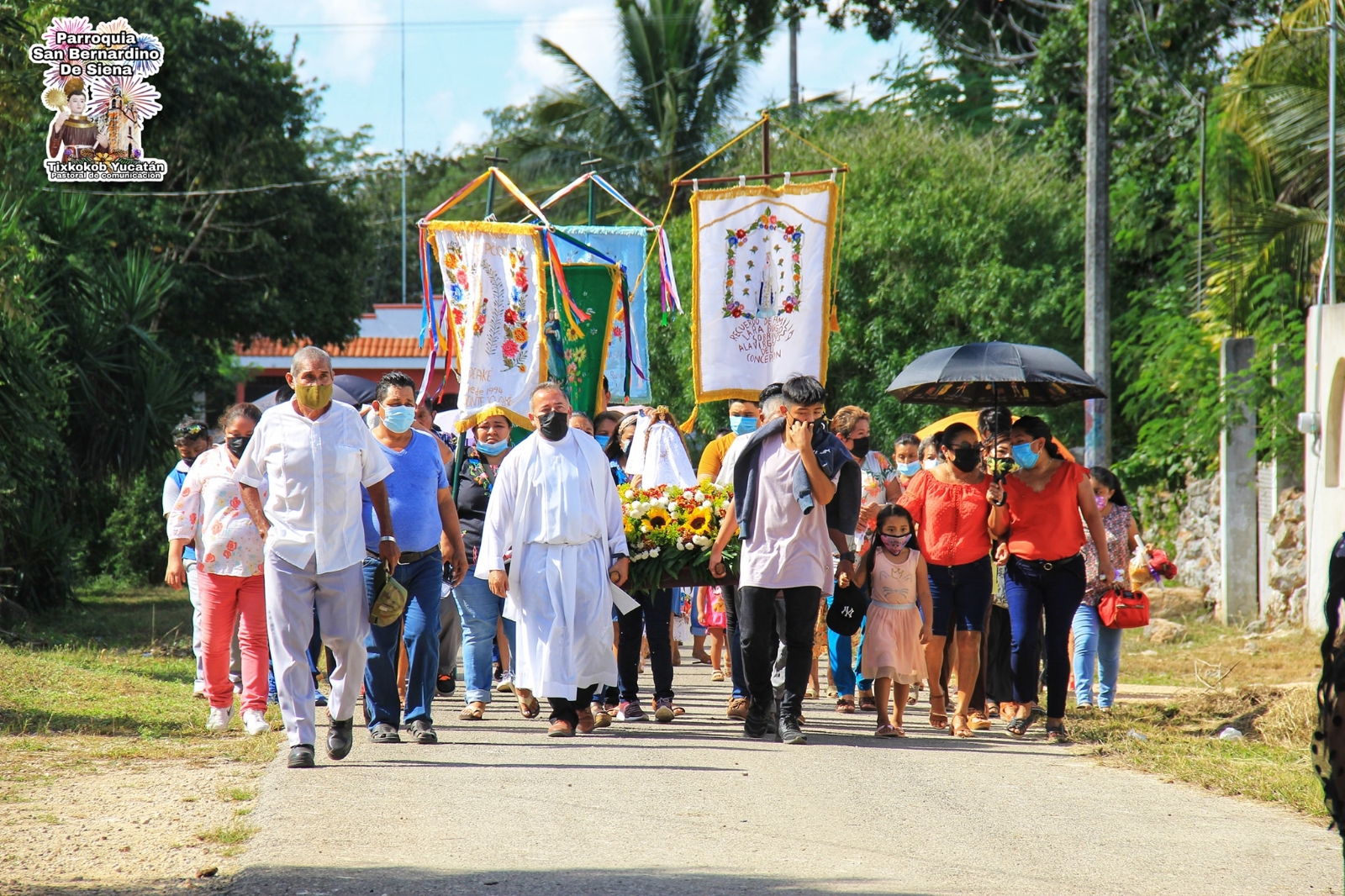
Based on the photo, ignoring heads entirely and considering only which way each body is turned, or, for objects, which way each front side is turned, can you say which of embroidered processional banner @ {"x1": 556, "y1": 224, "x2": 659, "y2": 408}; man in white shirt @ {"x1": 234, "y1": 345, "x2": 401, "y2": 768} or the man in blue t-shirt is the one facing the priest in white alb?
the embroidered processional banner

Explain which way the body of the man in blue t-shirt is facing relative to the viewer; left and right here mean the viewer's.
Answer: facing the viewer

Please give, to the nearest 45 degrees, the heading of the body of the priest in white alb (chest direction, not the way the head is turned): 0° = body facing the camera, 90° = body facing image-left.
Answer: approximately 0°

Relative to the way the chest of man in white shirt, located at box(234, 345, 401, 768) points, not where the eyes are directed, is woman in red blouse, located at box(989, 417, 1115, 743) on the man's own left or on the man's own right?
on the man's own left

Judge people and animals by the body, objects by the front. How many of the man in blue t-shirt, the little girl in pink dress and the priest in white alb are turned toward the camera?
3

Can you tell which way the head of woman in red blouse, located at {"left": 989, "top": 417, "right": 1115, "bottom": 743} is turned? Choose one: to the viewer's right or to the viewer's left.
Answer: to the viewer's left

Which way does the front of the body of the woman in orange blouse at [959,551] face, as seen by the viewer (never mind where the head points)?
toward the camera

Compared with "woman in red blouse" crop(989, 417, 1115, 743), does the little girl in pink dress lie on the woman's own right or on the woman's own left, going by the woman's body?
on the woman's own right

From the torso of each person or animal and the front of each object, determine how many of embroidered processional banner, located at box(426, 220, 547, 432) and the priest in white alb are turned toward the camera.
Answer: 2

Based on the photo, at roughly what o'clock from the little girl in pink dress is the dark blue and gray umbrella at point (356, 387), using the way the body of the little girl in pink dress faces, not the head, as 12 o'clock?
The dark blue and gray umbrella is roughly at 4 o'clock from the little girl in pink dress.

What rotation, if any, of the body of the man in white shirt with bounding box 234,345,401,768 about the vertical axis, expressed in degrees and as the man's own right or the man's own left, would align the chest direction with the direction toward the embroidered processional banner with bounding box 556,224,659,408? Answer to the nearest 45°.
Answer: approximately 135° to the man's own left

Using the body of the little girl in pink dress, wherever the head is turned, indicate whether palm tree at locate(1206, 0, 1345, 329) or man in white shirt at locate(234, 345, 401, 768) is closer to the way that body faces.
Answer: the man in white shirt

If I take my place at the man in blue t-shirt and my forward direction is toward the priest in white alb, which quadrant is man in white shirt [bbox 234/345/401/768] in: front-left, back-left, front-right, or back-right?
back-right

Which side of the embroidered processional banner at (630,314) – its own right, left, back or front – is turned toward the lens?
front
